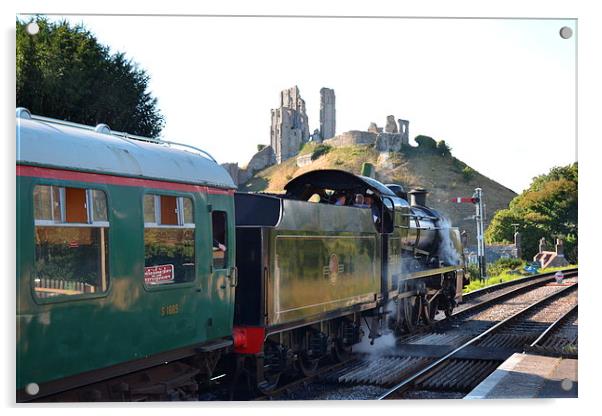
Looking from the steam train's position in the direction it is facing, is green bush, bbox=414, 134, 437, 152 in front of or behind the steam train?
in front

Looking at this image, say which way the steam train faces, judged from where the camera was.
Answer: facing away from the viewer and to the right of the viewer

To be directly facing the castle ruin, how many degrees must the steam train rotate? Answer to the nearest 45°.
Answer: approximately 45° to its left

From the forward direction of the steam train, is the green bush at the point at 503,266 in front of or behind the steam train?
in front
